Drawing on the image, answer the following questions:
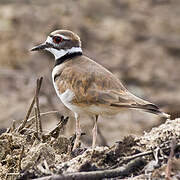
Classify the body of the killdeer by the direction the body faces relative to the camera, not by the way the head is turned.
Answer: to the viewer's left

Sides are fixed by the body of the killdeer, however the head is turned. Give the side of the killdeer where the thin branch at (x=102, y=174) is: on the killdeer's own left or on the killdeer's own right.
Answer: on the killdeer's own left

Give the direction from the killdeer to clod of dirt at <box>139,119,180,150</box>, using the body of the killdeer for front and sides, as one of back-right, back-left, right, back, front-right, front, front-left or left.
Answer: back-left
